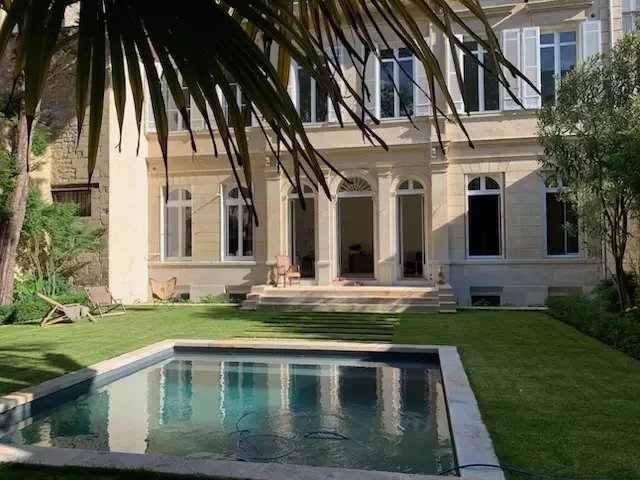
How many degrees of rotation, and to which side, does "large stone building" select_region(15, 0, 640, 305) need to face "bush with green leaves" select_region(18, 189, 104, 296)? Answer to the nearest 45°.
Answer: approximately 90° to its right

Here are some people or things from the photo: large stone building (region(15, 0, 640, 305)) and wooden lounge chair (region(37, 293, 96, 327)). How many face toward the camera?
1

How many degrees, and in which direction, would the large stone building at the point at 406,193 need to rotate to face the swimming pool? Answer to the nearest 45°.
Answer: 0° — it already faces it

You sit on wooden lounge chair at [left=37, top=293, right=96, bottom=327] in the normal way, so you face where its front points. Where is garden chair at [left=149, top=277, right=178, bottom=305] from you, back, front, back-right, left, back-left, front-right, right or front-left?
front-left

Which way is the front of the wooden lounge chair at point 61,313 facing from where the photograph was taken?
facing to the right of the viewer

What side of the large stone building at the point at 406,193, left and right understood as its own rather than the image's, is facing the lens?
front
